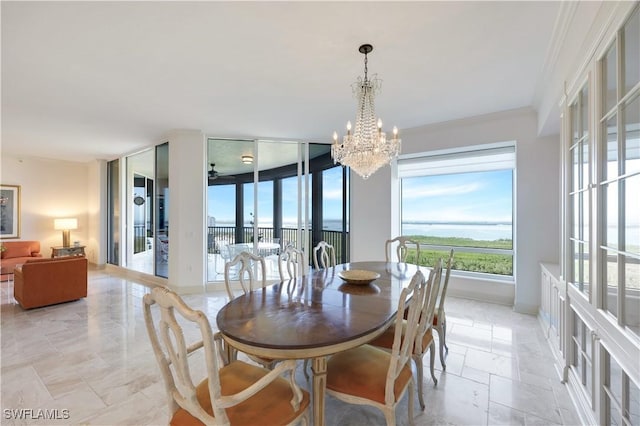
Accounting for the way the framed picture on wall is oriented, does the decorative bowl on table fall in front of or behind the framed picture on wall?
in front

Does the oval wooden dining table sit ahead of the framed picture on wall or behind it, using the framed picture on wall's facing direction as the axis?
ahead

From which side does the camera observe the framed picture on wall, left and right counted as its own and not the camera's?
front

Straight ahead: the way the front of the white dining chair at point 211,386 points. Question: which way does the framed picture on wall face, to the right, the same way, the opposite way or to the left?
to the right

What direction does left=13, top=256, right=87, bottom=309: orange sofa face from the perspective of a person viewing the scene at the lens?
facing away from the viewer and to the left of the viewer

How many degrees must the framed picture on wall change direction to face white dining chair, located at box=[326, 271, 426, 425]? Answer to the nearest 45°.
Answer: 0° — it already faces it

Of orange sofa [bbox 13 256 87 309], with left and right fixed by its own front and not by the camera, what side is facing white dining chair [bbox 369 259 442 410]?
back

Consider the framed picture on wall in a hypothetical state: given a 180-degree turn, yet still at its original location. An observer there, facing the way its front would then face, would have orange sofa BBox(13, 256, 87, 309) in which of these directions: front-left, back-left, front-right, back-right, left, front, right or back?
back

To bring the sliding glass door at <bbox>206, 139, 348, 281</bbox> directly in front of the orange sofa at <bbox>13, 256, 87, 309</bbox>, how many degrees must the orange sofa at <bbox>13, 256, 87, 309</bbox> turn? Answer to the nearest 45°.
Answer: approximately 135° to its right

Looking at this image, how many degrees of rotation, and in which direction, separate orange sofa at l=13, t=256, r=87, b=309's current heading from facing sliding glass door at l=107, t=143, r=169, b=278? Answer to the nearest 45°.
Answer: approximately 90° to its right

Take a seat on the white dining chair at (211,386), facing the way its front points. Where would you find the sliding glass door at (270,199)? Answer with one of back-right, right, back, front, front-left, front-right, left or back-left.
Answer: front-left

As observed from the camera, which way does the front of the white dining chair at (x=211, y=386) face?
facing away from the viewer and to the right of the viewer

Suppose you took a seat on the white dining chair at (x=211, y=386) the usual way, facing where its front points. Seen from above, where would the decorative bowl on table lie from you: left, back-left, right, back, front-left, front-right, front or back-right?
front

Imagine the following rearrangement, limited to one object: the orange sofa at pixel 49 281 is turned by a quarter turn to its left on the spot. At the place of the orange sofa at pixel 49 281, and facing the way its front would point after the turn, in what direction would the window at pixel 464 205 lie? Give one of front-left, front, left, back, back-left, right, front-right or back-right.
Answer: left
